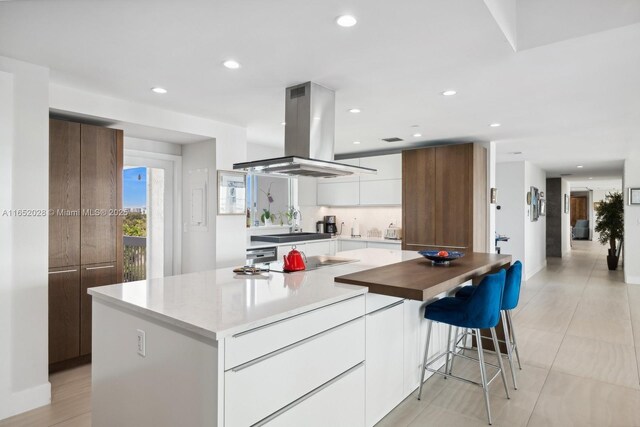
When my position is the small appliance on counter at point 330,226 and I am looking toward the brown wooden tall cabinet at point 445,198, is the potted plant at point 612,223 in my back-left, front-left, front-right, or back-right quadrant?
front-left

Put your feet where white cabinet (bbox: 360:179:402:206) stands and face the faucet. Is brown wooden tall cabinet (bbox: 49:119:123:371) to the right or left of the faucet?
left
